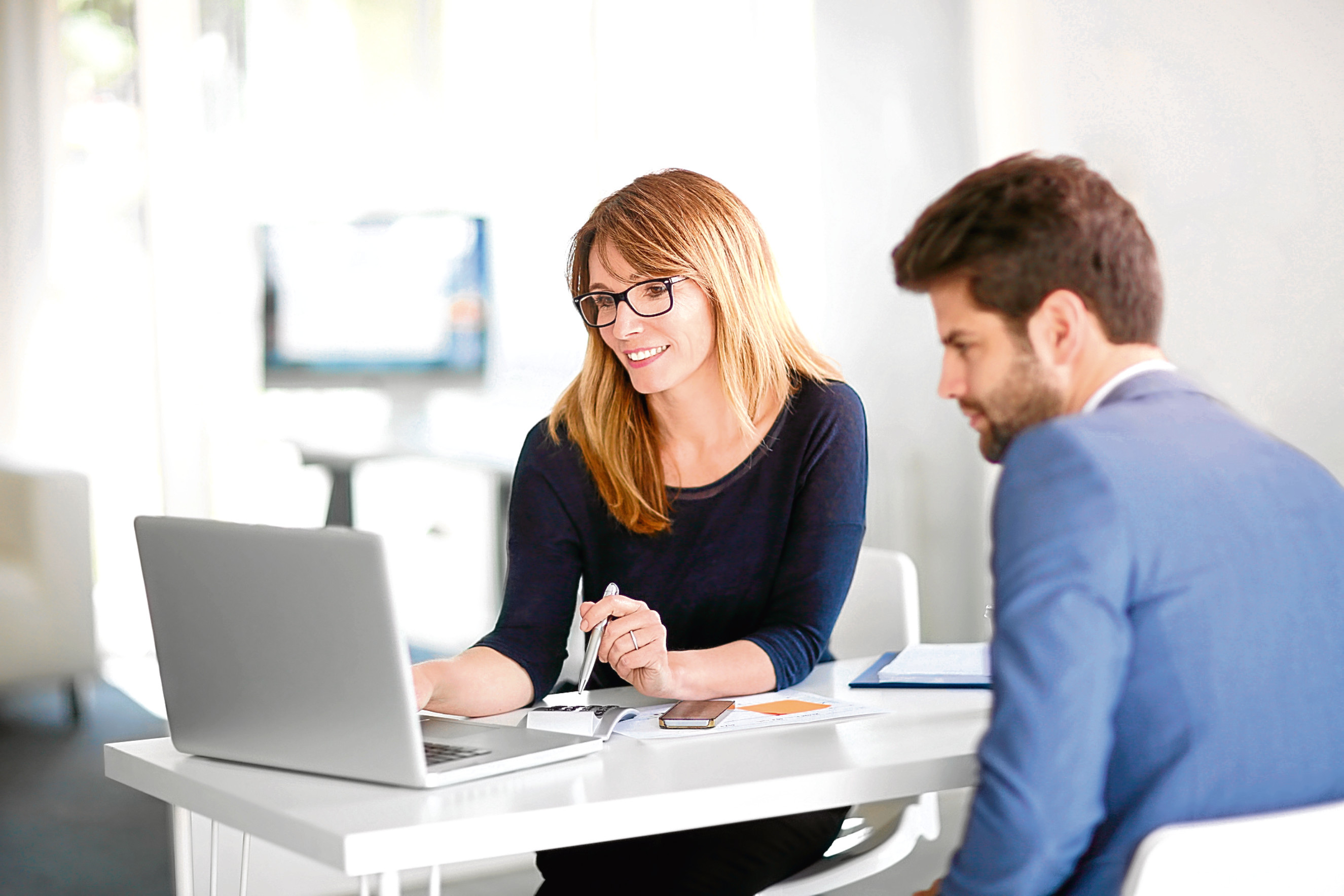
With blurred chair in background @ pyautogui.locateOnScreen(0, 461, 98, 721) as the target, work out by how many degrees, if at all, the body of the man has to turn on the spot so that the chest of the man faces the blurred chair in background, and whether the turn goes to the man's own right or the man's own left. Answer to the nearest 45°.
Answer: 0° — they already face it

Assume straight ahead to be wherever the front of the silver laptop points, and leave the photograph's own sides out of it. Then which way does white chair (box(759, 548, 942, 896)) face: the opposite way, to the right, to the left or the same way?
the opposite way

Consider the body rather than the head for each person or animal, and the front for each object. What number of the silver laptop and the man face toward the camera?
0

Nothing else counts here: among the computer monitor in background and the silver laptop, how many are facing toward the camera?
1

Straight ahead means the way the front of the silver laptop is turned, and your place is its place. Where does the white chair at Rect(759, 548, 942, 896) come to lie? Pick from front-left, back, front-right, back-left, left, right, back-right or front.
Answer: front

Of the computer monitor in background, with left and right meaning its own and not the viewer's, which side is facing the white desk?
front

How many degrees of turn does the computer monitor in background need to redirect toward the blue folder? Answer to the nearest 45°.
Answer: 0° — it already faces it

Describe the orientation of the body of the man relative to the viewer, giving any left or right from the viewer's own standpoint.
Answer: facing away from the viewer and to the left of the viewer

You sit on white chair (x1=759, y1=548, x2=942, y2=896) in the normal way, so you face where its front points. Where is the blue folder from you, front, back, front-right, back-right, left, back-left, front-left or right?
front-left

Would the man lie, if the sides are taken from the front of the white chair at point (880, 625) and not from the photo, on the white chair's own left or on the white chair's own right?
on the white chair's own left

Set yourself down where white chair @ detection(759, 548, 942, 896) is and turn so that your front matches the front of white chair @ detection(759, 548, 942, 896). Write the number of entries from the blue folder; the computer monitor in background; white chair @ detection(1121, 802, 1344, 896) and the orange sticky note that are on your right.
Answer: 1

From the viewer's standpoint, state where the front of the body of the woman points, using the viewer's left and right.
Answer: facing the viewer and to the left of the viewer

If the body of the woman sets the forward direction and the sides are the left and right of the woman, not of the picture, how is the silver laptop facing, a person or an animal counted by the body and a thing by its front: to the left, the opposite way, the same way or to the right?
the opposite way

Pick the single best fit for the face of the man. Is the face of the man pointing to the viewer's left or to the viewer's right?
to the viewer's left

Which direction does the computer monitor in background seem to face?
toward the camera
